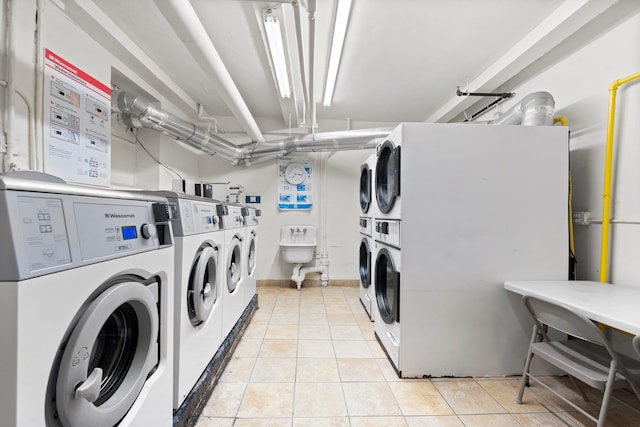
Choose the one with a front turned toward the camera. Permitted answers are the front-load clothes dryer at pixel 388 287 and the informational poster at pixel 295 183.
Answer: the informational poster

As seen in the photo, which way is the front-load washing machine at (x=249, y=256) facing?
to the viewer's right

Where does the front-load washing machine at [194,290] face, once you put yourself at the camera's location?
facing the viewer and to the right of the viewer

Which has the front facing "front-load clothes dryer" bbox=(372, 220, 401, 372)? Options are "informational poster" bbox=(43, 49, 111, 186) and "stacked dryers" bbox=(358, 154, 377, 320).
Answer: the informational poster

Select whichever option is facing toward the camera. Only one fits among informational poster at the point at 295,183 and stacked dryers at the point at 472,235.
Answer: the informational poster

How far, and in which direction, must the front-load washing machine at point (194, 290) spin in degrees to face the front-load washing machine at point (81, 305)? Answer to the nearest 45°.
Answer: approximately 90° to its right

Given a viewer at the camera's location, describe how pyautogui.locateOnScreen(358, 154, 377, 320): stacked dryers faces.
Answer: facing to the left of the viewer

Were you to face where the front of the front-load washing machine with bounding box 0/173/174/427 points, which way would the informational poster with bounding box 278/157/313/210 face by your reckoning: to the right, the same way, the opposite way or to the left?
to the right

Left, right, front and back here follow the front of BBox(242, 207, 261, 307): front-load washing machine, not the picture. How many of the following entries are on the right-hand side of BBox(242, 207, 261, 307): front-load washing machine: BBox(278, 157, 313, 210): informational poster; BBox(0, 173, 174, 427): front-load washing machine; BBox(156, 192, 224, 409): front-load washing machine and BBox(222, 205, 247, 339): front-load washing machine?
3

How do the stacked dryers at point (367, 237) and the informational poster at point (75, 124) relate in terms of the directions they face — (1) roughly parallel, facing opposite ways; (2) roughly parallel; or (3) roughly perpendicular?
roughly parallel, facing opposite ways

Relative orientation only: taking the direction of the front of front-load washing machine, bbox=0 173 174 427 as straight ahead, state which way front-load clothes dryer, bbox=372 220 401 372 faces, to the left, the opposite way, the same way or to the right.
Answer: the opposite way

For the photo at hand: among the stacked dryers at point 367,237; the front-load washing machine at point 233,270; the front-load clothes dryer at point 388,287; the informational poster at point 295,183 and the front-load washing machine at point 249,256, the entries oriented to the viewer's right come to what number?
2

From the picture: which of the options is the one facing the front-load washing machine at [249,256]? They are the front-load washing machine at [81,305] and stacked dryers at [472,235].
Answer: the stacked dryers

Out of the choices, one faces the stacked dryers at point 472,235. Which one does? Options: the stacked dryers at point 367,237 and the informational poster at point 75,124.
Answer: the informational poster

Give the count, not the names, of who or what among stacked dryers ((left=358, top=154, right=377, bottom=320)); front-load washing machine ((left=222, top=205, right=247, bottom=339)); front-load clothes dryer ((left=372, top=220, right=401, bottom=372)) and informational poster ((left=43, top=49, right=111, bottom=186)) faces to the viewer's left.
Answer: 2

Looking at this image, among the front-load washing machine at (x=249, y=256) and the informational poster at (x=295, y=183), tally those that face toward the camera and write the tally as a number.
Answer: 1

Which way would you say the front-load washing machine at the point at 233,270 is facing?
to the viewer's right
